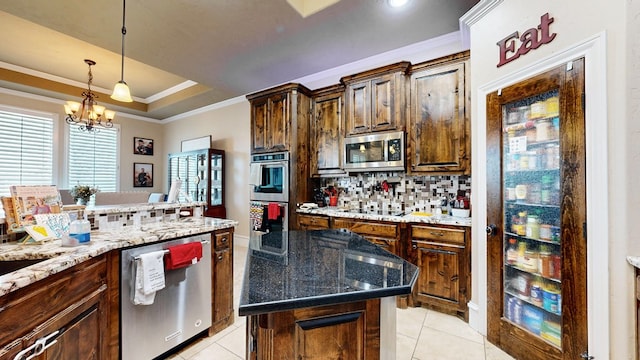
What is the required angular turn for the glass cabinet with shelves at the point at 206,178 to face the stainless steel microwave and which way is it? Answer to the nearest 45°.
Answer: approximately 90° to its left

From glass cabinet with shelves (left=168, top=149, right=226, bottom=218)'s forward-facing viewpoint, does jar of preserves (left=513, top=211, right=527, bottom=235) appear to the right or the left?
on its left

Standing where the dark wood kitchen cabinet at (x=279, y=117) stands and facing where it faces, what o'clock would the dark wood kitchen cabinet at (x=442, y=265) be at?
the dark wood kitchen cabinet at (x=442, y=265) is roughly at 9 o'clock from the dark wood kitchen cabinet at (x=279, y=117).

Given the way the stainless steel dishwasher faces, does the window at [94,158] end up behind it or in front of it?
behind

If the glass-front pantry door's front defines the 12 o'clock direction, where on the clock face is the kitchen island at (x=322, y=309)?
The kitchen island is roughly at 11 o'clock from the glass-front pantry door.

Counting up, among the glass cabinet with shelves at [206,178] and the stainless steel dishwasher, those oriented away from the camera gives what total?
0

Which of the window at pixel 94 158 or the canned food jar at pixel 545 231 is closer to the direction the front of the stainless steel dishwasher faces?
the canned food jar

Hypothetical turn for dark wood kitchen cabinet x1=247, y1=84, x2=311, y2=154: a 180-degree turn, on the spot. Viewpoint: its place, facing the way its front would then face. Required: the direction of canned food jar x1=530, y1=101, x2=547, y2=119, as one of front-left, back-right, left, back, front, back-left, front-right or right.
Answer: right

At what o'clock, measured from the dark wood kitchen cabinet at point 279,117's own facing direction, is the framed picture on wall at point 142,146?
The framed picture on wall is roughly at 3 o'clock from the dark wood kitchen cabinet.

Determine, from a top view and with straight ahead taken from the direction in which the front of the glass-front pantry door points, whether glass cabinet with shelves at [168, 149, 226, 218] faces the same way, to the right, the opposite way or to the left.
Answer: to the left

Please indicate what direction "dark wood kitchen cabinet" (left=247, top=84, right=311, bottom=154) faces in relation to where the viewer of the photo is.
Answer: facing the viewer and to the left of the viewer

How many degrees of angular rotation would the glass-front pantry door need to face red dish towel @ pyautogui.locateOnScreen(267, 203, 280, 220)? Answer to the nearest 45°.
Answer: approximately 45° to its right

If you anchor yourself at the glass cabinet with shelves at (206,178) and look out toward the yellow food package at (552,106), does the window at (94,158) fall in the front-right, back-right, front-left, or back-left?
back-right
